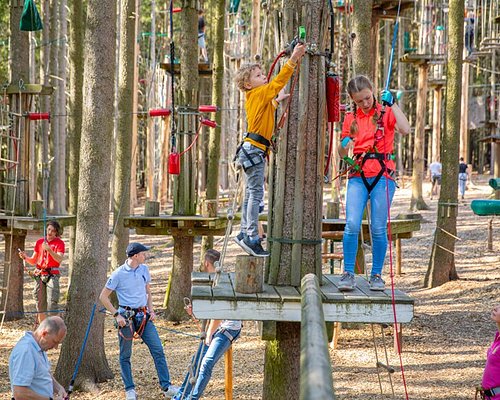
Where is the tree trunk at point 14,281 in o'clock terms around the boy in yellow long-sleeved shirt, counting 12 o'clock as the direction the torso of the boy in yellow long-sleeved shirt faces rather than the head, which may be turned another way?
The tree trunk is roughly at 8 o'clock from the boy in yellow long-sleeved shirt.

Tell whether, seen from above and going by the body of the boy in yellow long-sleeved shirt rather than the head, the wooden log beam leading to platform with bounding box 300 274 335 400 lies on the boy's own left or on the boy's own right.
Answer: on the boy's own right

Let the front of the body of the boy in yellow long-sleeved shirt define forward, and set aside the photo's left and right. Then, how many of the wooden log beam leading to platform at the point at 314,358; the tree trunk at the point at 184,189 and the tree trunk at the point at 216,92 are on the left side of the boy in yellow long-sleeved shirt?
2

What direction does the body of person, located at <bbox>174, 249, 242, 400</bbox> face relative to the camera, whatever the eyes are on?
to the viewer's left

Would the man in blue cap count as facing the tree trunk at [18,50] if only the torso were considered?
no

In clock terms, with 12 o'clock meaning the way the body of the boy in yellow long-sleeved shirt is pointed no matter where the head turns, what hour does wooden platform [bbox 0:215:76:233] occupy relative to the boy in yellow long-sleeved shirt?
The wooden platform is roughly at 8 o'clock from the boy in yellow long-sleeved shirt.

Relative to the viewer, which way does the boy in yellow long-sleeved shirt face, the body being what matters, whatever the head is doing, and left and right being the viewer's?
facing to the right of the viewer

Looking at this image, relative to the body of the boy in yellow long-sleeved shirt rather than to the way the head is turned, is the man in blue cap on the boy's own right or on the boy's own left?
on the boy's own left

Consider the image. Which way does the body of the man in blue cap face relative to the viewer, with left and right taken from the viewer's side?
facing the viewer and to the right of the viewer

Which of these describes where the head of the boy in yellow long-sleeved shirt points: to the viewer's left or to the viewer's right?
to the viewer's right

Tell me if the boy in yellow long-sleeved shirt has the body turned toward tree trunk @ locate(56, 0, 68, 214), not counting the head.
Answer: no
